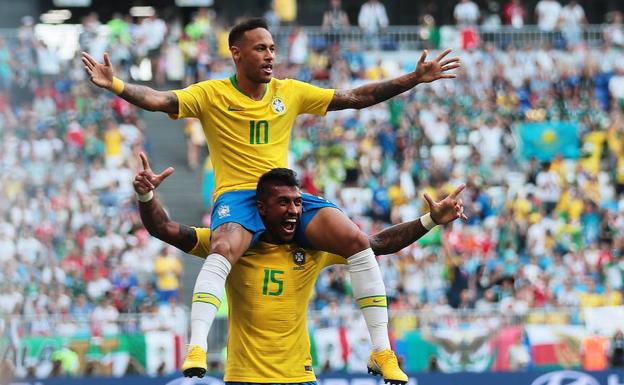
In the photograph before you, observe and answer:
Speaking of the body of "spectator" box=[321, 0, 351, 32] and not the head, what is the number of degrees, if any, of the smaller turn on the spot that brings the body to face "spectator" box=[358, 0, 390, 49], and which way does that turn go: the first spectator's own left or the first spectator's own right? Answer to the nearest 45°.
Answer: approximately 90° to the first spectator's own left

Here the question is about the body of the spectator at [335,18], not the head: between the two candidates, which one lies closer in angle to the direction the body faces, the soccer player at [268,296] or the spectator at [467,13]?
the soccer player

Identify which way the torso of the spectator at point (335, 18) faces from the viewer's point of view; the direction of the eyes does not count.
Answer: toward the camera

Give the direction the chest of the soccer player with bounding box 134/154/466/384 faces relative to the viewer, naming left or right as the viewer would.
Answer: facing the viewer

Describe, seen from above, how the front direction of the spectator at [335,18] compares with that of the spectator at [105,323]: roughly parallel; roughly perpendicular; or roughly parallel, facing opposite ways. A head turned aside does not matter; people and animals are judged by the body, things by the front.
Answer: roughly parallel

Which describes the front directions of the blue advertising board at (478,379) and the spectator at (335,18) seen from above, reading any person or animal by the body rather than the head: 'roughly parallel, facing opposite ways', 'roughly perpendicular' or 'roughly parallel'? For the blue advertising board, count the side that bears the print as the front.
roughly parallel

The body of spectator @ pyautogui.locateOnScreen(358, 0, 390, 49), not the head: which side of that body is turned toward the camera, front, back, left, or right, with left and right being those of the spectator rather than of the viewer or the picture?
front
